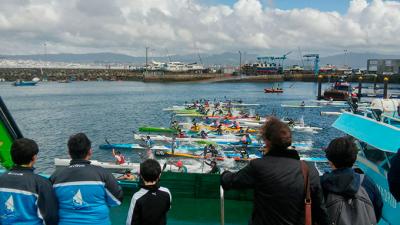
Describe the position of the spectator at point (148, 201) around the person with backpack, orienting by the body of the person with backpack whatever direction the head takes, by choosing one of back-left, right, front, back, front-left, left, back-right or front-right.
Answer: left

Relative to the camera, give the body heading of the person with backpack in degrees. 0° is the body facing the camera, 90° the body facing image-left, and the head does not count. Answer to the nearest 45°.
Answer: approximately 180°

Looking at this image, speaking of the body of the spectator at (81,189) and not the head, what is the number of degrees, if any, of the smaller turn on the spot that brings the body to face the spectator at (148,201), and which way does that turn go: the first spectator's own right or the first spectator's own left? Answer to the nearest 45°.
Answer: approximately 90° to the first spectator's own right

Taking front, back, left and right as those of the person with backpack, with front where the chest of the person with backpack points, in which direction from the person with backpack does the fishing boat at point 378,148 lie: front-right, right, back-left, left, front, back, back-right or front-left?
front

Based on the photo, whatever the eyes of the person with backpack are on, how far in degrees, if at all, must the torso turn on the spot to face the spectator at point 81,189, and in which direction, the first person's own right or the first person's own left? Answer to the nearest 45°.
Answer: approximately 90° to the first person's own left

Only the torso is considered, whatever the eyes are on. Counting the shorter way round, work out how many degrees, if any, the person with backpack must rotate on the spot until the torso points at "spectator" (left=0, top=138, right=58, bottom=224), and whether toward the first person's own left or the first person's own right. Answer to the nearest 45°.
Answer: approximately 90° to the first person's own left

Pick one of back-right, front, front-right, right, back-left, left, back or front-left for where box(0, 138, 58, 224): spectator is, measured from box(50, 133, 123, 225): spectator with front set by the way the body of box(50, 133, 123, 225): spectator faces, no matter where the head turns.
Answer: left

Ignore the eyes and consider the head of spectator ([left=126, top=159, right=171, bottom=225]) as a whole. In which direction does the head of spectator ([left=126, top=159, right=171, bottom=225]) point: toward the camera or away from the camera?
away from the camera

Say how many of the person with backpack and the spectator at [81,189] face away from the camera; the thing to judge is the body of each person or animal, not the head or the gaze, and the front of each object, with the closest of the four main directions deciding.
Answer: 2

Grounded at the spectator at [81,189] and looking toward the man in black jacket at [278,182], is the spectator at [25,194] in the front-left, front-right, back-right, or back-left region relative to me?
back-right

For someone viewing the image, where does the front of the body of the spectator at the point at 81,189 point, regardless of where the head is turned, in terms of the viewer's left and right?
facing away from the viewer

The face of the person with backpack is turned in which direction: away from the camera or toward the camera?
away from the camera
